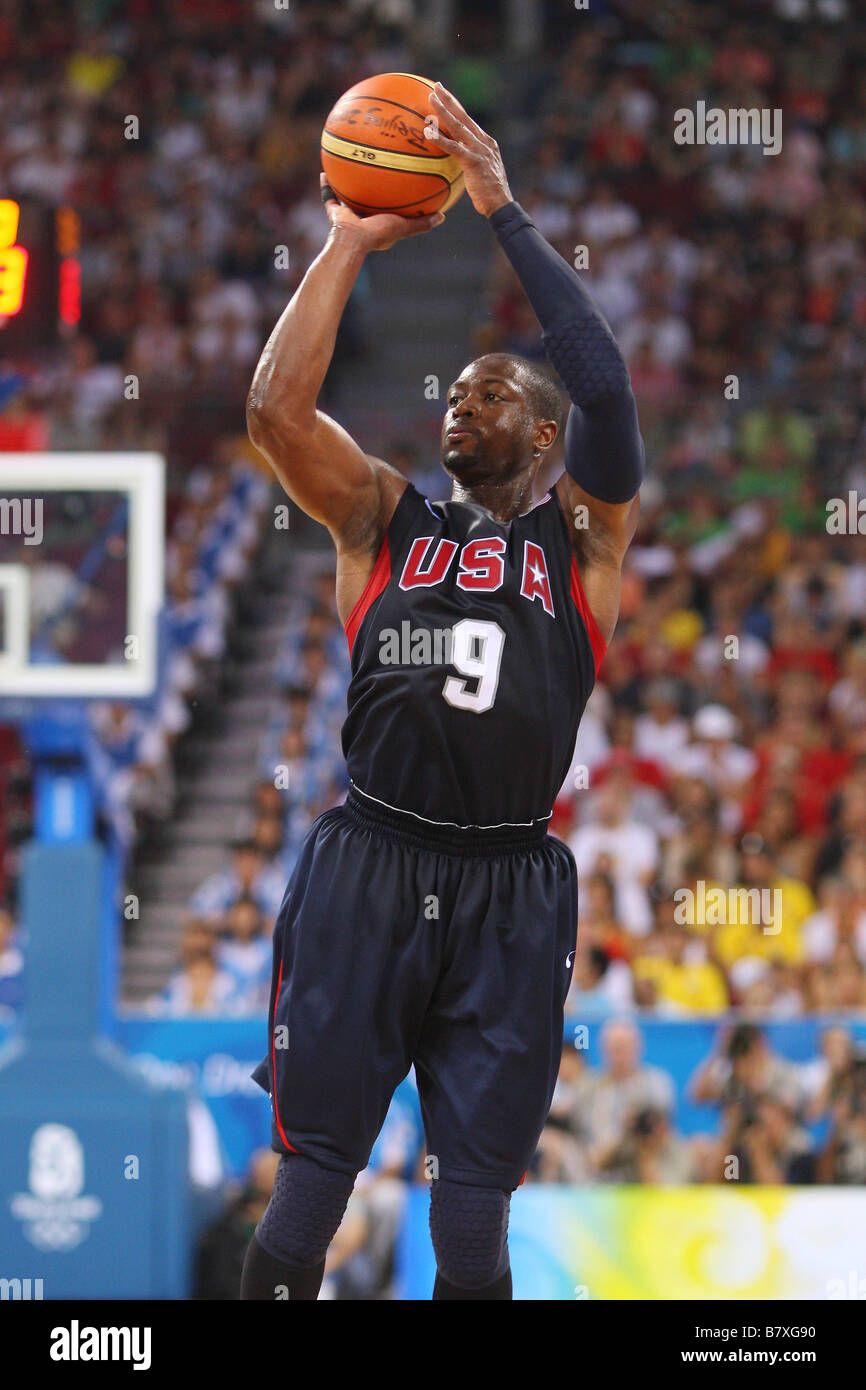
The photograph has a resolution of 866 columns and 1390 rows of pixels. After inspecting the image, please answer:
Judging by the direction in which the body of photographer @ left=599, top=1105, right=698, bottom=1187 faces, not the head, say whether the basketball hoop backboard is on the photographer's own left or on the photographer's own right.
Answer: on the photographer's own right

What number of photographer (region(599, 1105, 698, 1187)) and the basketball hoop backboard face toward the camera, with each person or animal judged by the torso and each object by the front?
2

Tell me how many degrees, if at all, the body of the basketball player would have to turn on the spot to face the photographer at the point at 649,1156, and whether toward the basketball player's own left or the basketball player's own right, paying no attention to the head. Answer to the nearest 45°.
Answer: approximately 180°

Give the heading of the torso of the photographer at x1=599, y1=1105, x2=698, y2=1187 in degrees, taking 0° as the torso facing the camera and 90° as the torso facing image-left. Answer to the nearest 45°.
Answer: approximately 0°

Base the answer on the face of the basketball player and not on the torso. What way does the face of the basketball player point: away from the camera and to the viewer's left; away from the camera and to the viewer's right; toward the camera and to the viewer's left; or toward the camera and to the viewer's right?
toward the camera and to the viewer's left

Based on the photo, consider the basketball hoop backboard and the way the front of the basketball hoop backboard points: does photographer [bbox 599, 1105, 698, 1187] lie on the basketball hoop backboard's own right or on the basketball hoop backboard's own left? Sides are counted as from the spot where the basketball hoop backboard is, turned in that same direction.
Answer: on the basketball hoop backboard's own left

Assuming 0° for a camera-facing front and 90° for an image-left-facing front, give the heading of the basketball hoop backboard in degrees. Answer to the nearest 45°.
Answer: approximately 0°
